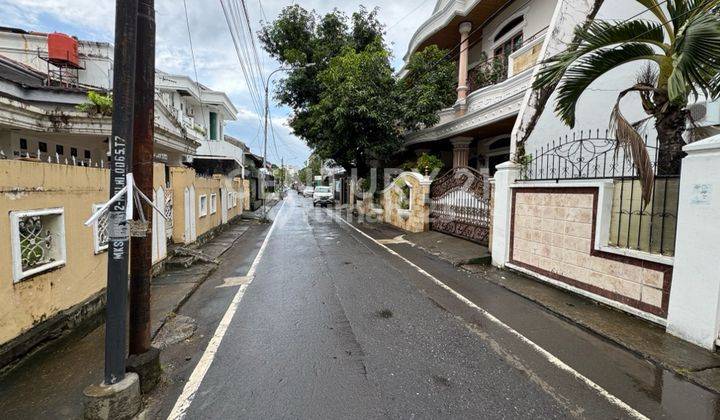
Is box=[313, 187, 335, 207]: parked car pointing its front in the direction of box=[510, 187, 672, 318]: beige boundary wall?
yes

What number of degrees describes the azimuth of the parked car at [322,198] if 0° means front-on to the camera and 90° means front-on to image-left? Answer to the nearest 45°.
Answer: approximately 0°

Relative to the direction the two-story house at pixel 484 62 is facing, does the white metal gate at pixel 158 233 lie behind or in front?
in front

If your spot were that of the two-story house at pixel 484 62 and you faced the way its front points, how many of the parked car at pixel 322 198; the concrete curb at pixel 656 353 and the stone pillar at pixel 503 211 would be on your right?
1

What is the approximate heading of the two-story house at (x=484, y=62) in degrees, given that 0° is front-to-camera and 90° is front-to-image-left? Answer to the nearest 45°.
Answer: approximately 45°

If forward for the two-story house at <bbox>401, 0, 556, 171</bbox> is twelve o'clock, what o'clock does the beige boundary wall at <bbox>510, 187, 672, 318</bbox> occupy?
The beige boundary wall is roughly at 10 o'clock from the two-story house.

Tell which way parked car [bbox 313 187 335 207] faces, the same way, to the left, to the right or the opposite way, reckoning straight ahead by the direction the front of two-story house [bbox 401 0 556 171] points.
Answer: to the left

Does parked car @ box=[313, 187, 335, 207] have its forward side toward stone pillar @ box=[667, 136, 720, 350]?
yes

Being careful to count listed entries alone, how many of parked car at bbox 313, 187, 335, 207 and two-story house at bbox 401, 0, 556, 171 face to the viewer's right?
0

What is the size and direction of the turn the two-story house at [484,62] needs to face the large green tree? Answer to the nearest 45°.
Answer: approximately 45° to its right

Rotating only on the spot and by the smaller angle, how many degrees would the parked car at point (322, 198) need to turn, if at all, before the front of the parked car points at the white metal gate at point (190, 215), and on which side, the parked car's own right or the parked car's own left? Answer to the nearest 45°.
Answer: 0° — it already faces it

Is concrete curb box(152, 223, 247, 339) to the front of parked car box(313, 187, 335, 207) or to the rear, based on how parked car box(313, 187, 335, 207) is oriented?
to the front
